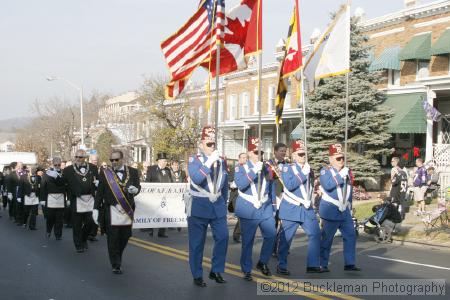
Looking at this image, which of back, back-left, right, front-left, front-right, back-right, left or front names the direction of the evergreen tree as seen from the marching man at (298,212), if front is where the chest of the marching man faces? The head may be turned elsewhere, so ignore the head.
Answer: back-left

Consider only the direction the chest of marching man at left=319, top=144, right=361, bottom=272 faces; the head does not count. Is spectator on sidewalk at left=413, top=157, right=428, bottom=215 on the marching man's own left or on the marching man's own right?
on the marching man's own left

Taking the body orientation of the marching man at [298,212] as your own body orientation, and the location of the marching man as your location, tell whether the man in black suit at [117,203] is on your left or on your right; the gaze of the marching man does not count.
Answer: on your right

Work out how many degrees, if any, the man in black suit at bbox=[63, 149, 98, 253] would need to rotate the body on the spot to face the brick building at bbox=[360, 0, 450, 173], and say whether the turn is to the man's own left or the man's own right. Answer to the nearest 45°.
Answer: approximately 135° to the man's own left

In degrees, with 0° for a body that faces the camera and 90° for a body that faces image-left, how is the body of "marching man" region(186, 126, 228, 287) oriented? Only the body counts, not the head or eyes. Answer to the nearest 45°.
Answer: approximately 315°

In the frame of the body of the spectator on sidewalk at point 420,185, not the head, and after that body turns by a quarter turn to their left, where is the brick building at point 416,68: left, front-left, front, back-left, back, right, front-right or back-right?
back-left

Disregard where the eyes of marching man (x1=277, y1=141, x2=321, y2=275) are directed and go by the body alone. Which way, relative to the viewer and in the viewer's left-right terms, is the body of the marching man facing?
facing the viewer and to the right of the viewer

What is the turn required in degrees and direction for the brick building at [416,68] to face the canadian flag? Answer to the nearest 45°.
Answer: approximately 45° to its left

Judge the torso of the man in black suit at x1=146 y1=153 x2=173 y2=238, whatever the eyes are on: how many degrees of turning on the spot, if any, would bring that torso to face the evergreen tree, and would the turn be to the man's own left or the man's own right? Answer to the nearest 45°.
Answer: approximately 90° to the man's own left

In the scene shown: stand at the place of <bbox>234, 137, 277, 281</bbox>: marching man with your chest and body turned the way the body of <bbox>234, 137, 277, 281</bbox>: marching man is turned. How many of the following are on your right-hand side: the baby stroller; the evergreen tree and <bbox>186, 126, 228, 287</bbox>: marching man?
1

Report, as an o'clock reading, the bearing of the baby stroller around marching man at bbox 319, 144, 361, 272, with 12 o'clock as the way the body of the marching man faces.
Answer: The baby stroller is roughly at 8 o'clock from the marching man.

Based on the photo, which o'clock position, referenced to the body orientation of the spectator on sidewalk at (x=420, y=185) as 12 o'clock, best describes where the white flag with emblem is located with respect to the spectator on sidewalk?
The white flag with emblem is roughly at 11 o'clock from the spectator on sidewalk.

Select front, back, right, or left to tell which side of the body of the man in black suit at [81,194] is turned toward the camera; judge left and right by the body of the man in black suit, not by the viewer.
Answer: front

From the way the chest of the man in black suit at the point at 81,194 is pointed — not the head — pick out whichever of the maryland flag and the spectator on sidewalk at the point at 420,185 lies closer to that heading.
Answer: the maryland flag

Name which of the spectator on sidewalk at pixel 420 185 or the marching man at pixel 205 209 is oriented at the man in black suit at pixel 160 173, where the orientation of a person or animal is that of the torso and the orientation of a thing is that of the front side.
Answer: the spectator on sidewalk

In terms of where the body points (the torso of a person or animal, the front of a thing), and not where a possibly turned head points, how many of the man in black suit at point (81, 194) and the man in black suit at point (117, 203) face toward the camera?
2
